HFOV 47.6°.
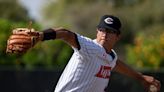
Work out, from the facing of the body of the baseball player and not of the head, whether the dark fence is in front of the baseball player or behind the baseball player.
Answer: behind
